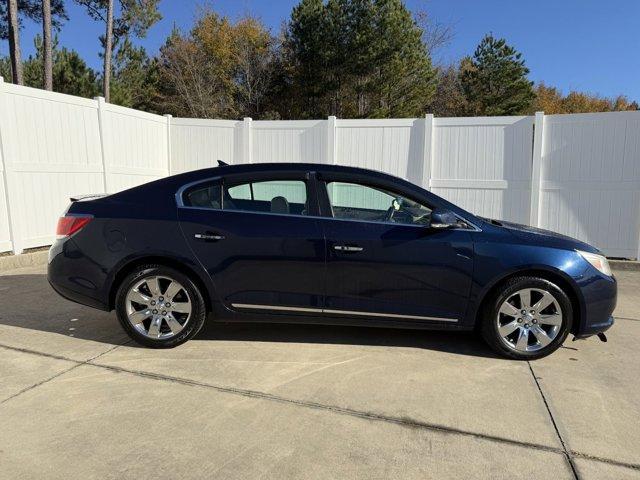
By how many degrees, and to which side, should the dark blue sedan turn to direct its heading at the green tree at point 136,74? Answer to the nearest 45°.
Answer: approximately 135° to its left

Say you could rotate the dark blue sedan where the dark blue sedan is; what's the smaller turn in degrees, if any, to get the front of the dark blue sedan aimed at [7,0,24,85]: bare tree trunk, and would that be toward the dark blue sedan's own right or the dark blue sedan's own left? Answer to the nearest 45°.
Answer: approximately 135° to the dark blue sedan's own left

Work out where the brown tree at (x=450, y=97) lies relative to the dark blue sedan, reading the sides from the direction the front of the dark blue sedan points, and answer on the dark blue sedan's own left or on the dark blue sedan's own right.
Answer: on the dark blue sedan's own left

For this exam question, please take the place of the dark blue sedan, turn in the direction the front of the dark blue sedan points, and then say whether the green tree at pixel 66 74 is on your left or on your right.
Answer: on your left

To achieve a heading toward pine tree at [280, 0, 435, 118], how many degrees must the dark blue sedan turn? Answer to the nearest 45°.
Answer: approximately 90° to its left

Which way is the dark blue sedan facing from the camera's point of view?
to the viewer's right

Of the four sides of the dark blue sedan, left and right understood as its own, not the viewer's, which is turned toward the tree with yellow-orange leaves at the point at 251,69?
left

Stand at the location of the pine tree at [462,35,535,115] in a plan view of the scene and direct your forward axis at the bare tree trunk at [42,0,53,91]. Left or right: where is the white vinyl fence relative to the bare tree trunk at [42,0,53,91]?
left

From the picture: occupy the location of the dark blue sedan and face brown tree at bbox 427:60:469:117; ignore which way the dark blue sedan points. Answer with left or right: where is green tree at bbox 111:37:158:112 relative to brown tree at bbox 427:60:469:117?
left

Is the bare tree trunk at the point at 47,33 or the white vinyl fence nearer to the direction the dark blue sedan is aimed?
the white vinyl fence

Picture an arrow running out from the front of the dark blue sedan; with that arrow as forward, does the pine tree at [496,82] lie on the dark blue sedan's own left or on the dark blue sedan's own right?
on the dark blue sedan's own left
